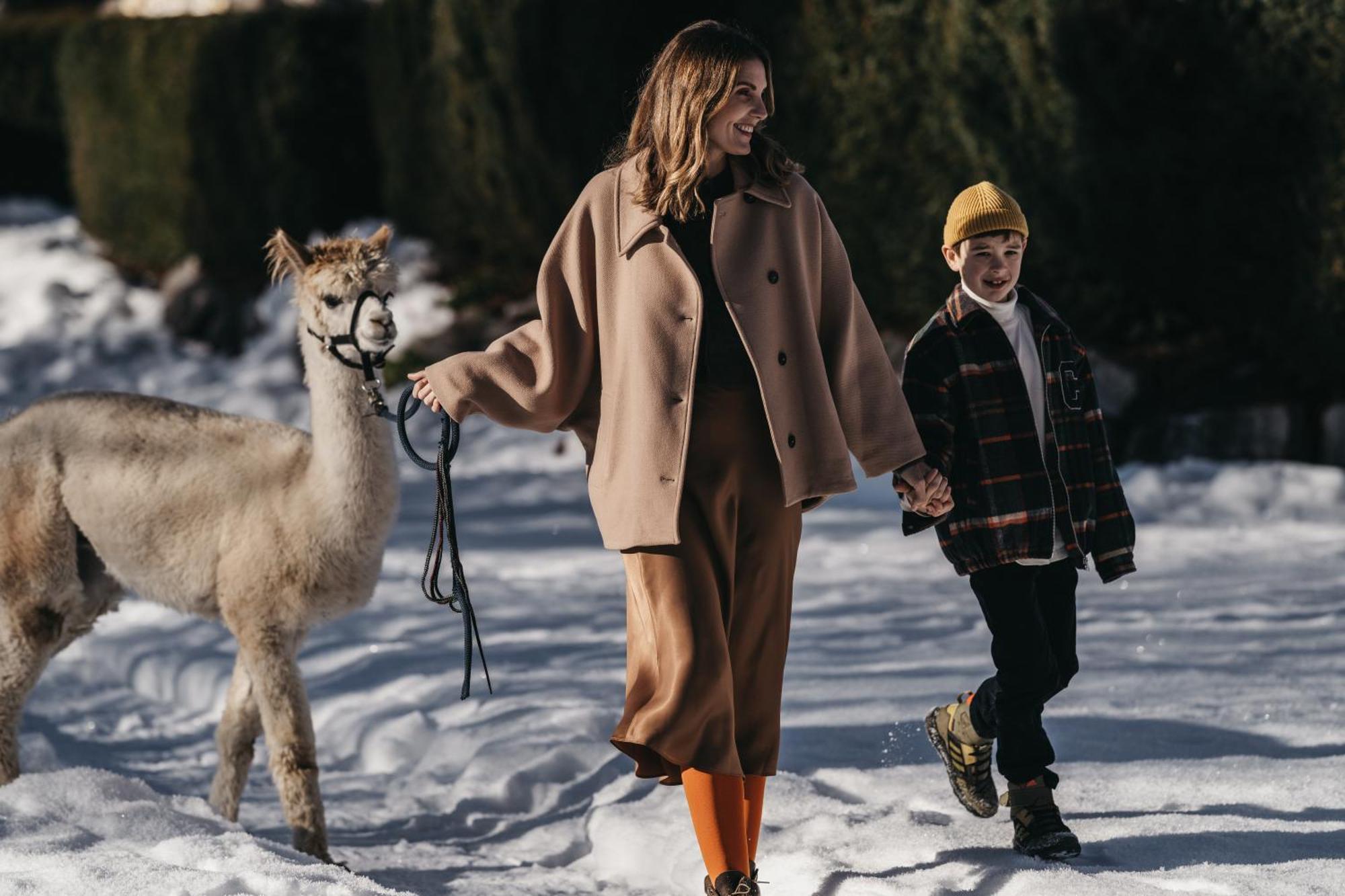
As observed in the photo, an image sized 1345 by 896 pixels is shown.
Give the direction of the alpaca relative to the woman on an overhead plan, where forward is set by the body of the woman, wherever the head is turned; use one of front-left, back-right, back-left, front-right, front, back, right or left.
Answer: back-right

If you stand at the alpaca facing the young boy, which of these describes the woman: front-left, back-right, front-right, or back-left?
front-right

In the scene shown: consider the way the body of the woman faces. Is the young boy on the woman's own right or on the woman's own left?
on the woman's own left

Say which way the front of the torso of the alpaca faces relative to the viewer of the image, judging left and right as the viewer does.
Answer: facing the viewer and to the right of the viewer

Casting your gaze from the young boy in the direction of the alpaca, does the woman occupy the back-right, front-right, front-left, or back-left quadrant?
front-left

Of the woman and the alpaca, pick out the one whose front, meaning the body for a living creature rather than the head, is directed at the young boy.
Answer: the alpaca

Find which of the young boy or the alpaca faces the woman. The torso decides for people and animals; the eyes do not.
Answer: the alpaca

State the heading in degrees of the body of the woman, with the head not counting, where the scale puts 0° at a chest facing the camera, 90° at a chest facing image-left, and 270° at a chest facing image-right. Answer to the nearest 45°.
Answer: approximately 0°

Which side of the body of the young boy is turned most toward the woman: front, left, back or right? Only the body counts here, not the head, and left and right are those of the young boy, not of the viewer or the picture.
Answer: right

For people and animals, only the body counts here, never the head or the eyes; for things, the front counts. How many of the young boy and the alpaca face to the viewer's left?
0

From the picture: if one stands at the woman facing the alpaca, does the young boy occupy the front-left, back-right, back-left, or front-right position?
back-right

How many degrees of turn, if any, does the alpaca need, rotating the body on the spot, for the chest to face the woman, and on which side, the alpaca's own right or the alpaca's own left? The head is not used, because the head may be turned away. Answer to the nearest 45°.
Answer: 0° — it already faces them
